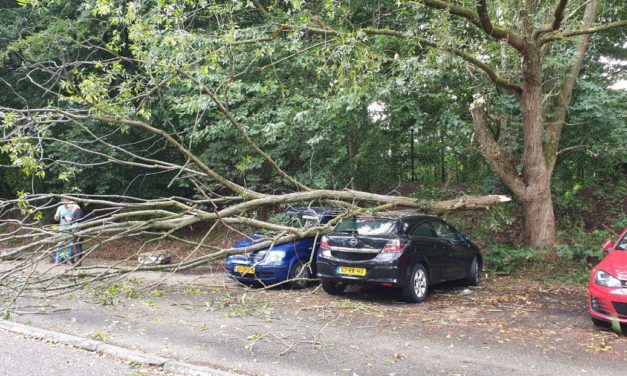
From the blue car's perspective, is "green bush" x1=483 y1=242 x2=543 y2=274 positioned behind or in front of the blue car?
behind

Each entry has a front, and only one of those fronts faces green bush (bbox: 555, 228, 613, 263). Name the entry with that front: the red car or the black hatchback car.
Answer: the black hatchback car

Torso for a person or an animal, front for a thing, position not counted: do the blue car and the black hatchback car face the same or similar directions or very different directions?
very different directions

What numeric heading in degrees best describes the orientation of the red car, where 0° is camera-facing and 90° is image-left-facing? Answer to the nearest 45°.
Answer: approximately 45°

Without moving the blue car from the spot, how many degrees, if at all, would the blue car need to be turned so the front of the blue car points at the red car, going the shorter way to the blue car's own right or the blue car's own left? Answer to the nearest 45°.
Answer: approximately 90° to the blue car's own left

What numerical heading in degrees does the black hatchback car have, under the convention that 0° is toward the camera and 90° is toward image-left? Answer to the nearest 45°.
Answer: approximately 225°

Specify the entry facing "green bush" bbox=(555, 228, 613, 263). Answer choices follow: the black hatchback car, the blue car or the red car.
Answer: the black hatchback car

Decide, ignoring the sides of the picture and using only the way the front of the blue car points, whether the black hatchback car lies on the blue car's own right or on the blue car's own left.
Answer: on the blue car's own left
